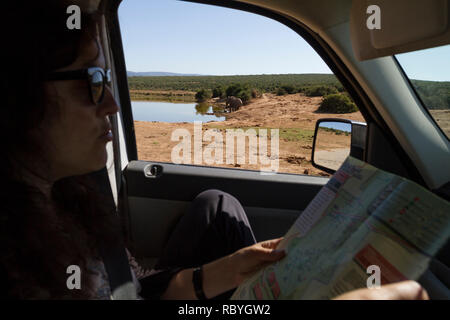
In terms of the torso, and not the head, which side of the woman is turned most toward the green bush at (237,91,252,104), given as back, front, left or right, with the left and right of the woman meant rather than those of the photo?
left

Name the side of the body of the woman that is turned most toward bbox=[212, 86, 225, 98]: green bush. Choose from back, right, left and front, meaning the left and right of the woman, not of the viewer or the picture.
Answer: left

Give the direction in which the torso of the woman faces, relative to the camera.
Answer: to the viewer's right

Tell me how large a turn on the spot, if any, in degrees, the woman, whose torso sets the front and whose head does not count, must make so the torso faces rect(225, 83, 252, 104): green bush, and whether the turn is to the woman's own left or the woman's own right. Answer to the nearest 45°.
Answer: approximately 90° to the woman's own left

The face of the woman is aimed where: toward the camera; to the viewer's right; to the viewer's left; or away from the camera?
to the viewer's right

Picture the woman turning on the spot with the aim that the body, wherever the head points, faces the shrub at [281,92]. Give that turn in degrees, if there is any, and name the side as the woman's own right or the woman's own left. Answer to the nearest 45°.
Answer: approximately 90° to the woman's own left

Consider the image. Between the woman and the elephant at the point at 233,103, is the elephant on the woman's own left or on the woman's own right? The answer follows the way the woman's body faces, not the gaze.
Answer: on the woman's own left

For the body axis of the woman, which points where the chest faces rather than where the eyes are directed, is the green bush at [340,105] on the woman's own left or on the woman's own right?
on the woman's own left
